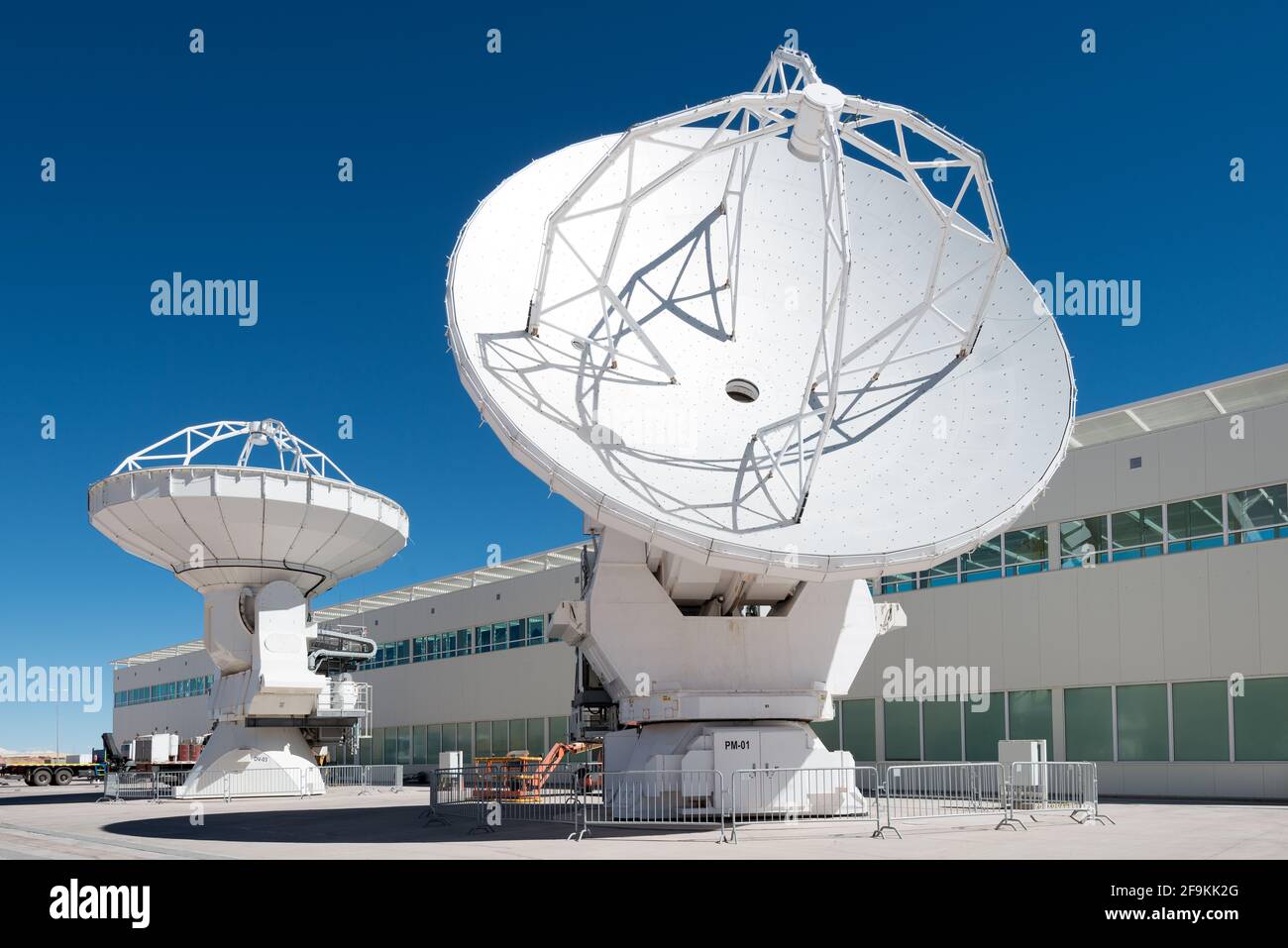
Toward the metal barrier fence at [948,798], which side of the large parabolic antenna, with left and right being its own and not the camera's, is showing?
left
